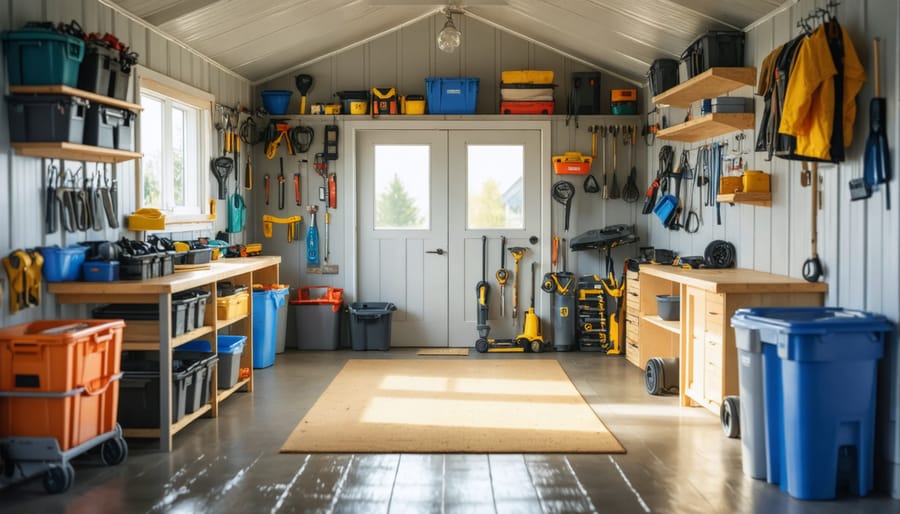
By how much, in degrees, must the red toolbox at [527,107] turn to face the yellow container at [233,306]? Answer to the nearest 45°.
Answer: approximately 45° to its right

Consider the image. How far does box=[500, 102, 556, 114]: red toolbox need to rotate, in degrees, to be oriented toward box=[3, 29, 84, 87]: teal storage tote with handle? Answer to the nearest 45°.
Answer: approximately 45° to its right

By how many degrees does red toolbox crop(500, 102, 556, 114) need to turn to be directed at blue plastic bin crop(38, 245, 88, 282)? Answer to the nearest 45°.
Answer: approximately 45° to its right

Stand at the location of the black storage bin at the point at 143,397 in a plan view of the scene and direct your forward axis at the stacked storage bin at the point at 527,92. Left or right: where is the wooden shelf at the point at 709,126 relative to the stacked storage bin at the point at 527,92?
right

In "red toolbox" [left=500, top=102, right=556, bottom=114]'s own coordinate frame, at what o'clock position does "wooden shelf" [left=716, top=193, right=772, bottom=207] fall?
The wooden shelf is roughly at 11 o'clock from the red toolbox.

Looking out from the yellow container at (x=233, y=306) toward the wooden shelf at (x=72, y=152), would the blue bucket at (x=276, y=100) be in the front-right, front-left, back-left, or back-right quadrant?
back-right

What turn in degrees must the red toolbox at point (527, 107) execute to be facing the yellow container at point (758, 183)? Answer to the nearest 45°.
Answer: approximately 45° to its left

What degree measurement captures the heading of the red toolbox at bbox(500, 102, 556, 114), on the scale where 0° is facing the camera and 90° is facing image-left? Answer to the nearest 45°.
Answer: approximately 0°

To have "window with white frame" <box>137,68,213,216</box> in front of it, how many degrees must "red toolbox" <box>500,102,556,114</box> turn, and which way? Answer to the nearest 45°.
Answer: approximately 45° to its right
